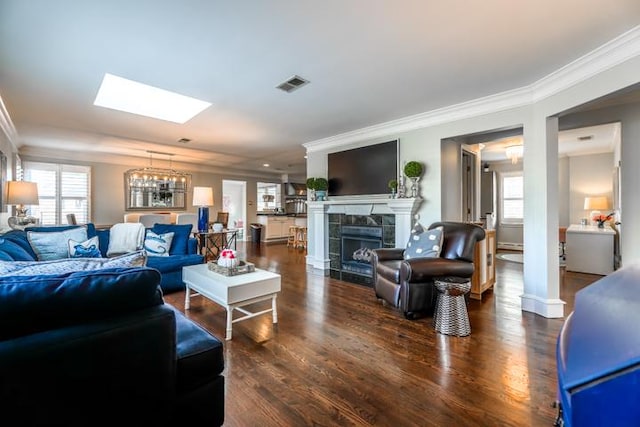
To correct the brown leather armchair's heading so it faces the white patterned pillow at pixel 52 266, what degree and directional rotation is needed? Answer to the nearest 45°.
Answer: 0° — it already faces it

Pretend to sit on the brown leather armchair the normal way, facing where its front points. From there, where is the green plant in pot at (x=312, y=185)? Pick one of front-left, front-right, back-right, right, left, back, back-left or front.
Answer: right

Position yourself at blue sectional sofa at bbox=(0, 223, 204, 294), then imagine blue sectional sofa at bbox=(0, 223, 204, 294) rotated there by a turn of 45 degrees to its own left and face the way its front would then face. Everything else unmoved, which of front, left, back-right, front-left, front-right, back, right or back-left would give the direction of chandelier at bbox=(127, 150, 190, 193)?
back-left

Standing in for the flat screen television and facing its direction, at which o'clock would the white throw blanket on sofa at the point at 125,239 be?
The white throw blanket on sofa is roughly at 1 o'clock from the flat screen television.

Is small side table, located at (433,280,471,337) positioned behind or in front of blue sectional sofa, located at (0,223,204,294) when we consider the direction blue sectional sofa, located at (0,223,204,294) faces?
in front

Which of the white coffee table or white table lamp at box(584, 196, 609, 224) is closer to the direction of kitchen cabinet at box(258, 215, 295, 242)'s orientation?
the white coffee table

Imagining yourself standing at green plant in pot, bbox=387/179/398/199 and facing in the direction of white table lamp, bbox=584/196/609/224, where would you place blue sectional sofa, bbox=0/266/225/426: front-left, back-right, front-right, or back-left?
back-right

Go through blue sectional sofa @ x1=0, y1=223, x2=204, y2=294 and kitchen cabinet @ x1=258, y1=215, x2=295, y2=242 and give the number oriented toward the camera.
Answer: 2

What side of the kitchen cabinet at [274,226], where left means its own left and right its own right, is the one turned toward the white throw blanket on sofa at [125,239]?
front

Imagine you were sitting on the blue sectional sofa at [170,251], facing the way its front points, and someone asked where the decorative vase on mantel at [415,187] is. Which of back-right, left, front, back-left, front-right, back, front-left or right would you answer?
front-left

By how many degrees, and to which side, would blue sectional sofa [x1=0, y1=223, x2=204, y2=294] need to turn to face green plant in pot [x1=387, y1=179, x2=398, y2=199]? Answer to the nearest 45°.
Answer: approximately 45° to its left

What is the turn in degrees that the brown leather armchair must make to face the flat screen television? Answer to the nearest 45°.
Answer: approximately 90° to its right

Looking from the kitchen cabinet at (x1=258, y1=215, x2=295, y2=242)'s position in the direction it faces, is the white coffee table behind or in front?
in front

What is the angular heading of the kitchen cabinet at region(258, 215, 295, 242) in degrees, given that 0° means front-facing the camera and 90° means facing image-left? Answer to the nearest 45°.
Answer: approximately 0°
